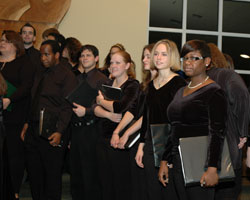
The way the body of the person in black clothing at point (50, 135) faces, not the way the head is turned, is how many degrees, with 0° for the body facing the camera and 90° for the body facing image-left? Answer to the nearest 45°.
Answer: approximately 45°

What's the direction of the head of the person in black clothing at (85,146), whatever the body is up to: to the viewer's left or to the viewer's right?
to the viewer's left

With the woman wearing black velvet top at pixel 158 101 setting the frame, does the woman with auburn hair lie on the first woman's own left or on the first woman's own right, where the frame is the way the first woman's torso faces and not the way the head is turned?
on the first woman's own right

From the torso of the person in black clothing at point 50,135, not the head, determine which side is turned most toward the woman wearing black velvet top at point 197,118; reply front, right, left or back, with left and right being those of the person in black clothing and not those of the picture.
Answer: left

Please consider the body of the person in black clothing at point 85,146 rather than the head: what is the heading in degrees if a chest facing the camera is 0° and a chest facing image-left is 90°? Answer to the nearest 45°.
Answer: approximately 45°

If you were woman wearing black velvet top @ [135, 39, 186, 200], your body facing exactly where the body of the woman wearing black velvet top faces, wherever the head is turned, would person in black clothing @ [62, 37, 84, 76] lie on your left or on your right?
on your right
